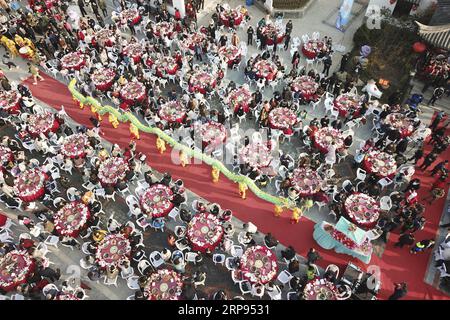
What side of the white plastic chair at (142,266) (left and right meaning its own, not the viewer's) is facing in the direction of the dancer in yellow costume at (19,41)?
back

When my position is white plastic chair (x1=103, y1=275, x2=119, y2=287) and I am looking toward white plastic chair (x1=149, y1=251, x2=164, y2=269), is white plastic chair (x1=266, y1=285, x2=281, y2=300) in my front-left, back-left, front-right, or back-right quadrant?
front-right

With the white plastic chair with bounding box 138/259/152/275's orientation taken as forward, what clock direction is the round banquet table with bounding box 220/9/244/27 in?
The round banquet table is roughly at 8 o'clock from the white plastic chair.

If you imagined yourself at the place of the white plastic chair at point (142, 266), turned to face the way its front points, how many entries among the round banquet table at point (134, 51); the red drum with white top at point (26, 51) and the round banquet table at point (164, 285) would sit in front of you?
1

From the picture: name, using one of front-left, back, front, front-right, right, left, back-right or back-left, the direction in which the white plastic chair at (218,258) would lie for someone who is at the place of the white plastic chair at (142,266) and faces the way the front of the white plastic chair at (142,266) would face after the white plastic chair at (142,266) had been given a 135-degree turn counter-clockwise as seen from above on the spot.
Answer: right

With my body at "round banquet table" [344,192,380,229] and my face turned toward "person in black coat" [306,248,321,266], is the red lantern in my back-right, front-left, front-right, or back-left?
back-right

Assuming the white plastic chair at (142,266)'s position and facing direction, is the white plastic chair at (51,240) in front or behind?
behind

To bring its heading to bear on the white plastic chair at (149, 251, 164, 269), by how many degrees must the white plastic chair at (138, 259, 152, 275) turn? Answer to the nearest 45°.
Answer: approximately 90° to its left

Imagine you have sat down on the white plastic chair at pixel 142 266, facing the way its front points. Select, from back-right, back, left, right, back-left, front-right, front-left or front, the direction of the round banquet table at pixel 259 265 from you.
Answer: front-left

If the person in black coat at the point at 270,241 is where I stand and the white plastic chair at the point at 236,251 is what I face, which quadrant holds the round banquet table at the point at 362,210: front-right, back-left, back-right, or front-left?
back-right

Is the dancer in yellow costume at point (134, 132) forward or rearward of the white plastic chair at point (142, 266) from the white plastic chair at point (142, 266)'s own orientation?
rearward

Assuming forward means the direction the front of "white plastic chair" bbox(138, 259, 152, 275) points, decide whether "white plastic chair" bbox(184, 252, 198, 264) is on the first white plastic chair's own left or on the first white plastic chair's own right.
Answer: on the first white plastic chair's own left
